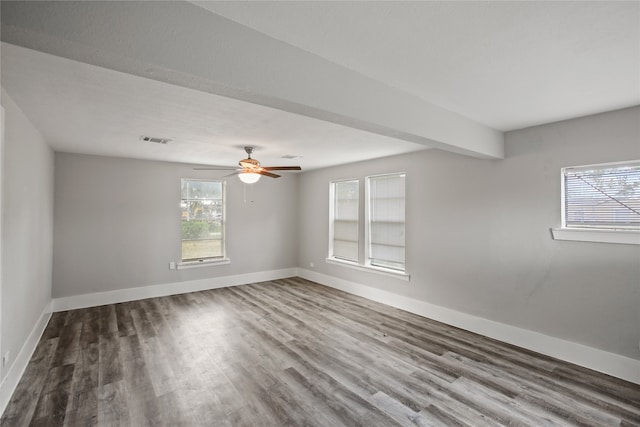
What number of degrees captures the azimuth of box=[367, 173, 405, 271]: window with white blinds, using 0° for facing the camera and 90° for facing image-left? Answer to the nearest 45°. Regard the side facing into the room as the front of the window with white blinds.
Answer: approximately 45°

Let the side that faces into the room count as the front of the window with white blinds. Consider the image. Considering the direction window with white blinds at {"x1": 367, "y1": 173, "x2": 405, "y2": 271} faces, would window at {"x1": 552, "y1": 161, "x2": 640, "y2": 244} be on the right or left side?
on its left

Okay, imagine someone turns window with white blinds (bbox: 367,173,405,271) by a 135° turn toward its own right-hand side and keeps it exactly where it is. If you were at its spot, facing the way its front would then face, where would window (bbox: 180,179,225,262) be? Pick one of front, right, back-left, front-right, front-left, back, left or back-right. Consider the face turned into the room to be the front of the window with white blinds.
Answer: left
